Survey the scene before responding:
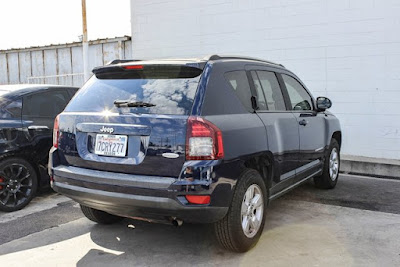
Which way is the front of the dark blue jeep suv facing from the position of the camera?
facing away from the viewer and to the right of the viewer

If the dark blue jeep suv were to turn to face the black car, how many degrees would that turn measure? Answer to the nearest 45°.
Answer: approximately 90° to its left
